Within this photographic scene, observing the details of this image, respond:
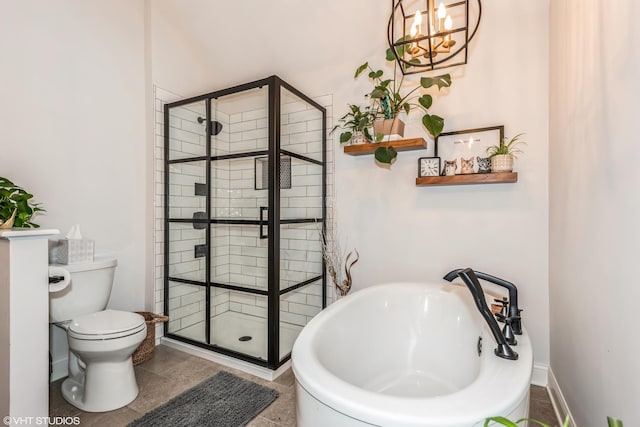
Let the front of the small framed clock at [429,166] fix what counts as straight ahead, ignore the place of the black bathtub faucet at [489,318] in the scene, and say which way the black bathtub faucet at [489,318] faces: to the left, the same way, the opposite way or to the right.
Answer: to the right

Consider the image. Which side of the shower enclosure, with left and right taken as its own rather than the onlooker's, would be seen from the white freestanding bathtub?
left

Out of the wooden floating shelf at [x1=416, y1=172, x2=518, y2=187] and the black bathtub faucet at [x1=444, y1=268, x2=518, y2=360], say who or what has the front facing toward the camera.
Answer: the wooden floating shelf

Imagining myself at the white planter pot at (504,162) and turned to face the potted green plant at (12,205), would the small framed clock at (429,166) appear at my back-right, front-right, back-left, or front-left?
front-right

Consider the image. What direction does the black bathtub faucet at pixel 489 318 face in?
to the viewer's left

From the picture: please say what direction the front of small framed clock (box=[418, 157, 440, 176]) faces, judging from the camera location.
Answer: facing the viewer

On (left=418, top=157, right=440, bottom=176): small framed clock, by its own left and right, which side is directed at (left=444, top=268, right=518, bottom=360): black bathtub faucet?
front

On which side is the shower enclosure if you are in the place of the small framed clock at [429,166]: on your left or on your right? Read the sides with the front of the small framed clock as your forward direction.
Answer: on your right

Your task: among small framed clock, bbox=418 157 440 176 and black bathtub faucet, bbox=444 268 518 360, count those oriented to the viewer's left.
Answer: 1

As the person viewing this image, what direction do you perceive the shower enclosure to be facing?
facing the viewer and to the left of the viewer

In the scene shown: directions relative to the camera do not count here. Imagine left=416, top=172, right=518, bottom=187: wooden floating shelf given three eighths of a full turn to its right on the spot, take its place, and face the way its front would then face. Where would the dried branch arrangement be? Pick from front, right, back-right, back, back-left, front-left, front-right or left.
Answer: front-left

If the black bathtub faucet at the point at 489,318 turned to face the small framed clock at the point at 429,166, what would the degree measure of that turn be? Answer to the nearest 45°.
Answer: approximately 90° to its right

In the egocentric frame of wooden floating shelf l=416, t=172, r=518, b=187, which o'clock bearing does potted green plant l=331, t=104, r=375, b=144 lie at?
The potted green plant is roughly at 3 o'clock from the wooden floating shelf.

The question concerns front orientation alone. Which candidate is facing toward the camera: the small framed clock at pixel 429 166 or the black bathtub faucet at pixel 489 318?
the small framed clock

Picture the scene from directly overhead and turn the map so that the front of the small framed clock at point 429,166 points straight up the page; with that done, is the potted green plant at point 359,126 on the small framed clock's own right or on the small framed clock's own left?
on the small framed clock's own right
